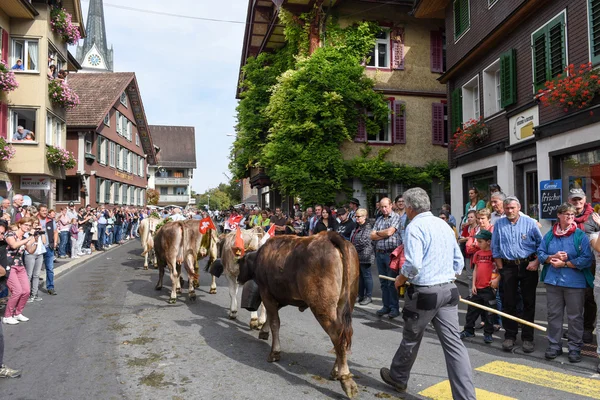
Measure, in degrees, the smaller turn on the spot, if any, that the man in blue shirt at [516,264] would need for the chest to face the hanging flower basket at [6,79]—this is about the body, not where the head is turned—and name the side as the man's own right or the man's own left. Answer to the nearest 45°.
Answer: approximately 90° to the man's own right

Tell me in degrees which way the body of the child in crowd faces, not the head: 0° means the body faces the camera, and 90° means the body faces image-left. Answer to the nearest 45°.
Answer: approximately 45°

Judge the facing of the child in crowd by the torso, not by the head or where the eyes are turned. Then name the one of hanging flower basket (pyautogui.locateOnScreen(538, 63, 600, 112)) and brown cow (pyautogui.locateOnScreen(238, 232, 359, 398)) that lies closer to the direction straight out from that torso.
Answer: the brown cow

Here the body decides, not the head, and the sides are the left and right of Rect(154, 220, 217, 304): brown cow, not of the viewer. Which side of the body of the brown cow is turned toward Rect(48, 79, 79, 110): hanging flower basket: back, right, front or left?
front

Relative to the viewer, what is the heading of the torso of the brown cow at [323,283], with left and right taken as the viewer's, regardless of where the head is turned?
facing away from the viewer and to the left of the viewer
